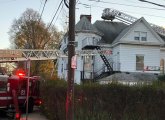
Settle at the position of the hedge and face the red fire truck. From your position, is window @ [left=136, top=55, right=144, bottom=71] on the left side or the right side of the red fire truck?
right

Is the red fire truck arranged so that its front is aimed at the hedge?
no
